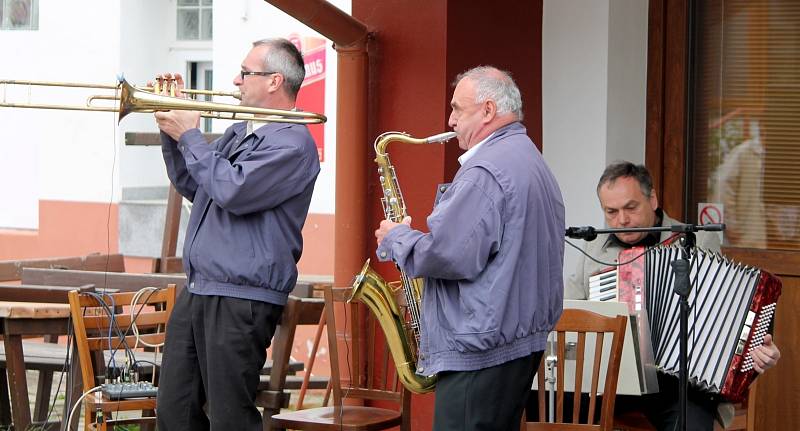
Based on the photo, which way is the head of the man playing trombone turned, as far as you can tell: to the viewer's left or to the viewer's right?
to the viewer's left

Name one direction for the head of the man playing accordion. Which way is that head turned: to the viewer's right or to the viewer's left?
to the viewer's left

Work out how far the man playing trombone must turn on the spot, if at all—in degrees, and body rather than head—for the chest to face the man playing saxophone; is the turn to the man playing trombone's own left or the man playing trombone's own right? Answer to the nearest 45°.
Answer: approximately 135° to the man playing trombone's own left

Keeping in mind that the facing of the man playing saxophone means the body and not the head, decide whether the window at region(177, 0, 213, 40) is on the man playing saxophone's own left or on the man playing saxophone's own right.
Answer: on the man playing saxophone's own right

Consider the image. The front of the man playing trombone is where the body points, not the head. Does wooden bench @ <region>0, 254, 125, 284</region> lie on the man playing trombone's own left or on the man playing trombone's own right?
on the man playing trombone's own right

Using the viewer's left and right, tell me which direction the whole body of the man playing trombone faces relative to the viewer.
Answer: facing to the left of the viewer

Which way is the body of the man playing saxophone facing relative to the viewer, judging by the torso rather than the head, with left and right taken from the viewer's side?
facing to the left of the viewer

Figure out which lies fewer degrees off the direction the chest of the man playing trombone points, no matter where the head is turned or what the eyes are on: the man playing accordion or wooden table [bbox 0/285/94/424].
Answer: the wooden table

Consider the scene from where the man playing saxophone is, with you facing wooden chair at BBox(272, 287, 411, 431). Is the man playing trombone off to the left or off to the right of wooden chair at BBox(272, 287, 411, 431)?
left

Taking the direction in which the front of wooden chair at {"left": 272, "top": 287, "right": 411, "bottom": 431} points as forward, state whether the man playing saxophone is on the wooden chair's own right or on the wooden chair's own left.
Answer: on the wooden chair's own left

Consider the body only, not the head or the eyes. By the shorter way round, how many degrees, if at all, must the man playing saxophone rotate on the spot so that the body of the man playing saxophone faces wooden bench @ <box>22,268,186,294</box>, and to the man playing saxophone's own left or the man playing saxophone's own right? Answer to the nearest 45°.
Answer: approximately 45° to the man playing saxophone's own right

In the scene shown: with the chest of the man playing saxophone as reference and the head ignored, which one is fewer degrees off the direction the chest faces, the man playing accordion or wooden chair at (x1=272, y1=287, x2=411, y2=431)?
the wooden chair

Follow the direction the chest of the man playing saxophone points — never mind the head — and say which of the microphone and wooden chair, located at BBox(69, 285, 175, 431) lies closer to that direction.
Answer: the wooden chair
